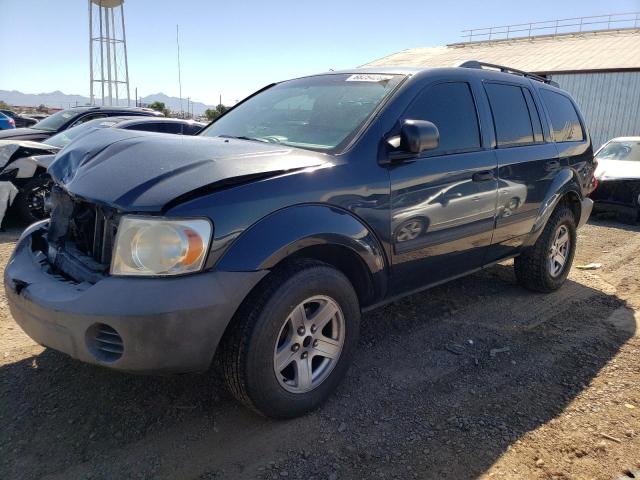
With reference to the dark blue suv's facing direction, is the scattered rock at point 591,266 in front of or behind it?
behind

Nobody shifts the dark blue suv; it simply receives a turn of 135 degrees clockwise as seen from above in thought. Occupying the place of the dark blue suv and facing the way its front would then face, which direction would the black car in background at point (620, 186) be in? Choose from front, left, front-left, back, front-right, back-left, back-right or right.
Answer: front-right

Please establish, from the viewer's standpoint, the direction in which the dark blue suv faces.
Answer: facing the viewer and to the left of the viewer
